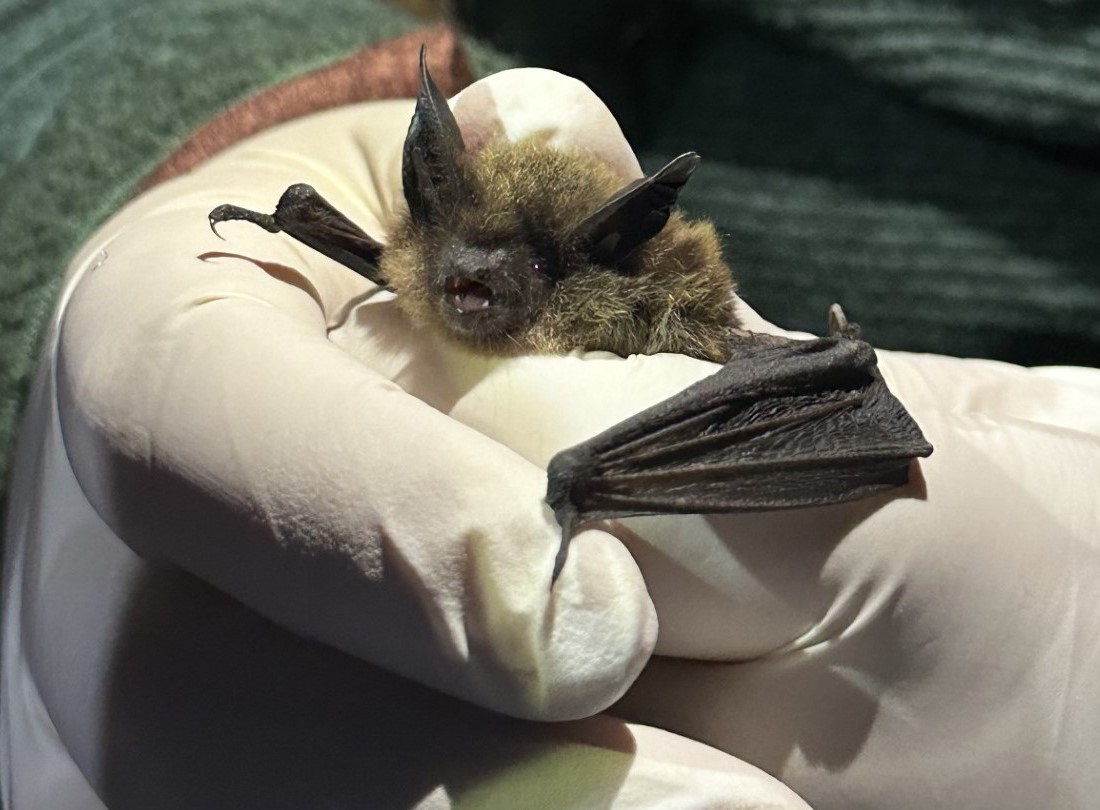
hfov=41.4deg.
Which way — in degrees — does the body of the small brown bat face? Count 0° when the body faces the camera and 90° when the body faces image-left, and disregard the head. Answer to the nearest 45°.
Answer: approximately 45°
